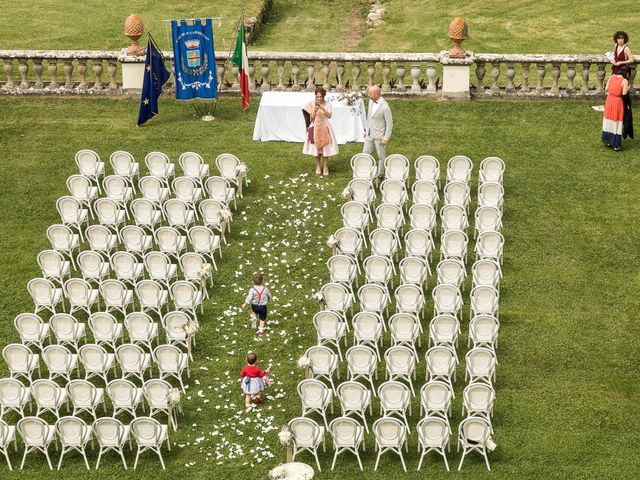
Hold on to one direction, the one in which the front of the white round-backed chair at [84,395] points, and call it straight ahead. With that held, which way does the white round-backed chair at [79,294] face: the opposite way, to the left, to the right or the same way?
the same way

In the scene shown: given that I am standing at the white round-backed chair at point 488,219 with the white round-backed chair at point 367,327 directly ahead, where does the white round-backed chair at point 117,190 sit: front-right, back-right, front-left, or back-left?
front-right

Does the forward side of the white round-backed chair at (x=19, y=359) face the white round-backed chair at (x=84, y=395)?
no

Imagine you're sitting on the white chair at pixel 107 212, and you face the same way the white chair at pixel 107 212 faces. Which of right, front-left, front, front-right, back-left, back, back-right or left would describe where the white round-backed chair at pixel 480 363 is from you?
right

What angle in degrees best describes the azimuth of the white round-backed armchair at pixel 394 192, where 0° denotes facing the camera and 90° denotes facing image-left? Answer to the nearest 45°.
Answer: approximately 180°

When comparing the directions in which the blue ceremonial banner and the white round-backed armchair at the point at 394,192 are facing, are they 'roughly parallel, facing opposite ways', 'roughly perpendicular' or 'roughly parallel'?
roughly parallel, facing opposite ways

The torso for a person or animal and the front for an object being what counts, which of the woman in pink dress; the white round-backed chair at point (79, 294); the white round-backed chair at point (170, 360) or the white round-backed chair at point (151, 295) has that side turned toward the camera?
the woman in pink dress

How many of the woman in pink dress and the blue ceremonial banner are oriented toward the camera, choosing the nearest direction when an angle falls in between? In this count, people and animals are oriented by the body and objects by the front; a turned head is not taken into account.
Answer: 2

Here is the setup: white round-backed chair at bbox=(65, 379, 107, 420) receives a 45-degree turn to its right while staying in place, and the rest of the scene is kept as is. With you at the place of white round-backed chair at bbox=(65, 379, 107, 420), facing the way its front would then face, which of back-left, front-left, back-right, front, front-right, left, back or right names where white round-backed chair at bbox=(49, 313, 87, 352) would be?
left

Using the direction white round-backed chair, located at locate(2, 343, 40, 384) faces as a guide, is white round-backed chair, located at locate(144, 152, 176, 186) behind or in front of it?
in front

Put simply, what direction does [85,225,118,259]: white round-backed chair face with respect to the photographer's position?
facing away from the viewer and to the right of the viewer

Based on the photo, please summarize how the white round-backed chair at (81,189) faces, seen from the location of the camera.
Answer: facing away from the viewer and to the right of the viewer

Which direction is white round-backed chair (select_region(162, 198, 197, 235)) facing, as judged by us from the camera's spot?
facing away from the viewer and to the right of the viewer

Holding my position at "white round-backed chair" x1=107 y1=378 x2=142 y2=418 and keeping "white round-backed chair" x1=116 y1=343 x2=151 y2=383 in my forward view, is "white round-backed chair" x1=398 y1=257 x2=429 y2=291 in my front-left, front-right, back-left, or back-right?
front-right

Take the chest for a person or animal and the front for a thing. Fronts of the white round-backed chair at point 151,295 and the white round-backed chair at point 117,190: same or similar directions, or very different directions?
same or similar directions

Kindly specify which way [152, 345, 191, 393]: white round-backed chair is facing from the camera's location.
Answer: facing away from the viewer and to the right of the viewer

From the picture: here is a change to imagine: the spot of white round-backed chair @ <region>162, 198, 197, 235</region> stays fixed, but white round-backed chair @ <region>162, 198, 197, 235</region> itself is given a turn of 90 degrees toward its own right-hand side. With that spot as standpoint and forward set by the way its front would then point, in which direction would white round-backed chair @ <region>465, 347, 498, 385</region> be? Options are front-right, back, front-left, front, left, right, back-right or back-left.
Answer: front

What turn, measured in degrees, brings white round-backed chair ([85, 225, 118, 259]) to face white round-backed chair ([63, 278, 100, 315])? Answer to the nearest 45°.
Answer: approximately 135° to its right

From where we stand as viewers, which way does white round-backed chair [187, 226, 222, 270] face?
facing away from the viewer and to the right of the viewer

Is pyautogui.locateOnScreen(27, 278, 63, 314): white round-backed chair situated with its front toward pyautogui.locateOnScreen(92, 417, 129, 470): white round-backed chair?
no

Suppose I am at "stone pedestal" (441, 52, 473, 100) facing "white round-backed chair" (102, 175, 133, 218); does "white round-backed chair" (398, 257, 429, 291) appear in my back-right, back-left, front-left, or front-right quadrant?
front-left

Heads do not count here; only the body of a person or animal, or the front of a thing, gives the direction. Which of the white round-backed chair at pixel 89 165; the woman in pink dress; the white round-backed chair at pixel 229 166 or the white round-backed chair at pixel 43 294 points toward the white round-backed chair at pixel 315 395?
the woman in pink dress
